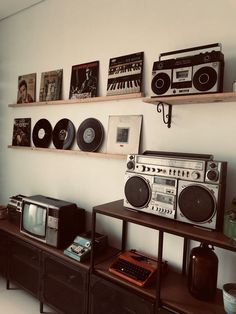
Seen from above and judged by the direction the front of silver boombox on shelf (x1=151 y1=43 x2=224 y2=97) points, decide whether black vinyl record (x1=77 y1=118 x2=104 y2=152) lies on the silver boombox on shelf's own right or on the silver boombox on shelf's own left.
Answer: on the silver boombox on shelf's own right

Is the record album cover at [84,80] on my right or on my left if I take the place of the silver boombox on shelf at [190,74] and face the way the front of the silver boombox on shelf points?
on my right

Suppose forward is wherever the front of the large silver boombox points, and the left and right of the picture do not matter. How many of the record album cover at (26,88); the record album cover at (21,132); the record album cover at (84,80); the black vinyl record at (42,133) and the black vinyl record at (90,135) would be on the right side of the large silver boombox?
5

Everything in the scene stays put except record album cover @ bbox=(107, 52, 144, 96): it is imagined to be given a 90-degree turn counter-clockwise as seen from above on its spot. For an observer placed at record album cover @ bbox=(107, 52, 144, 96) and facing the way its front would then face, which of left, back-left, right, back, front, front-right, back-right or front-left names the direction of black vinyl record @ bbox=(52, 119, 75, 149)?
back

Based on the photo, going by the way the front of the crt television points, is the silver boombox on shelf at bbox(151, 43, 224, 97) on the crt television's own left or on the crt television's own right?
on the crt television's own left

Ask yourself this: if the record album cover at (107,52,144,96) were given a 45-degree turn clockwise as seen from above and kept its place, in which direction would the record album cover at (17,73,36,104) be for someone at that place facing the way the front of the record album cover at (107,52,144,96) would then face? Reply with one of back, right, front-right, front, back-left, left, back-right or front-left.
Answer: front-right

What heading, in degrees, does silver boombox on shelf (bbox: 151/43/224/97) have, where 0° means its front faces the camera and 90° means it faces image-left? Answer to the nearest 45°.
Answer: approximately 45°

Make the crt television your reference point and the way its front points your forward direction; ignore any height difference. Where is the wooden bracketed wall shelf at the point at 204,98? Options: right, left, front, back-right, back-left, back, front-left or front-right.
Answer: left

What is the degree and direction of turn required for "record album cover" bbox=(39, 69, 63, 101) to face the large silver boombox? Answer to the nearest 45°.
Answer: approximately 90° to its left

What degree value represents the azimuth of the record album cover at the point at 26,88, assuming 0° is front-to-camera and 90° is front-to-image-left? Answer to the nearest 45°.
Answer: approximately 45°
